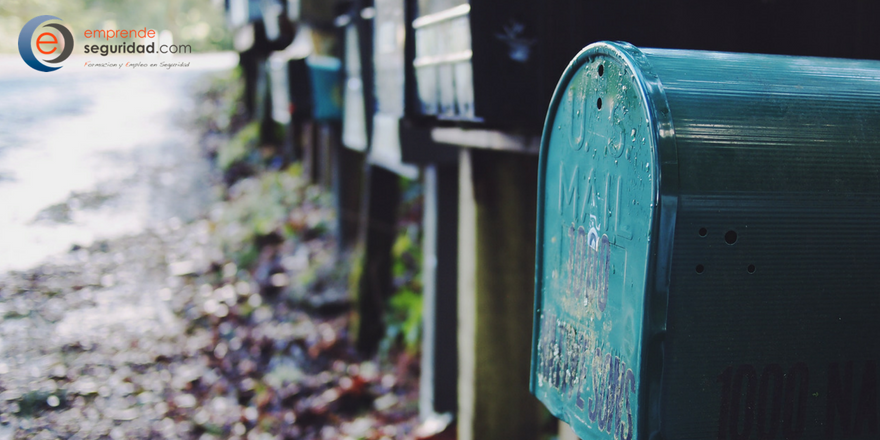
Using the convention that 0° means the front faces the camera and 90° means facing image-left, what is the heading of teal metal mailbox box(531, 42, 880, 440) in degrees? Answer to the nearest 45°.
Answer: approximately 45°
